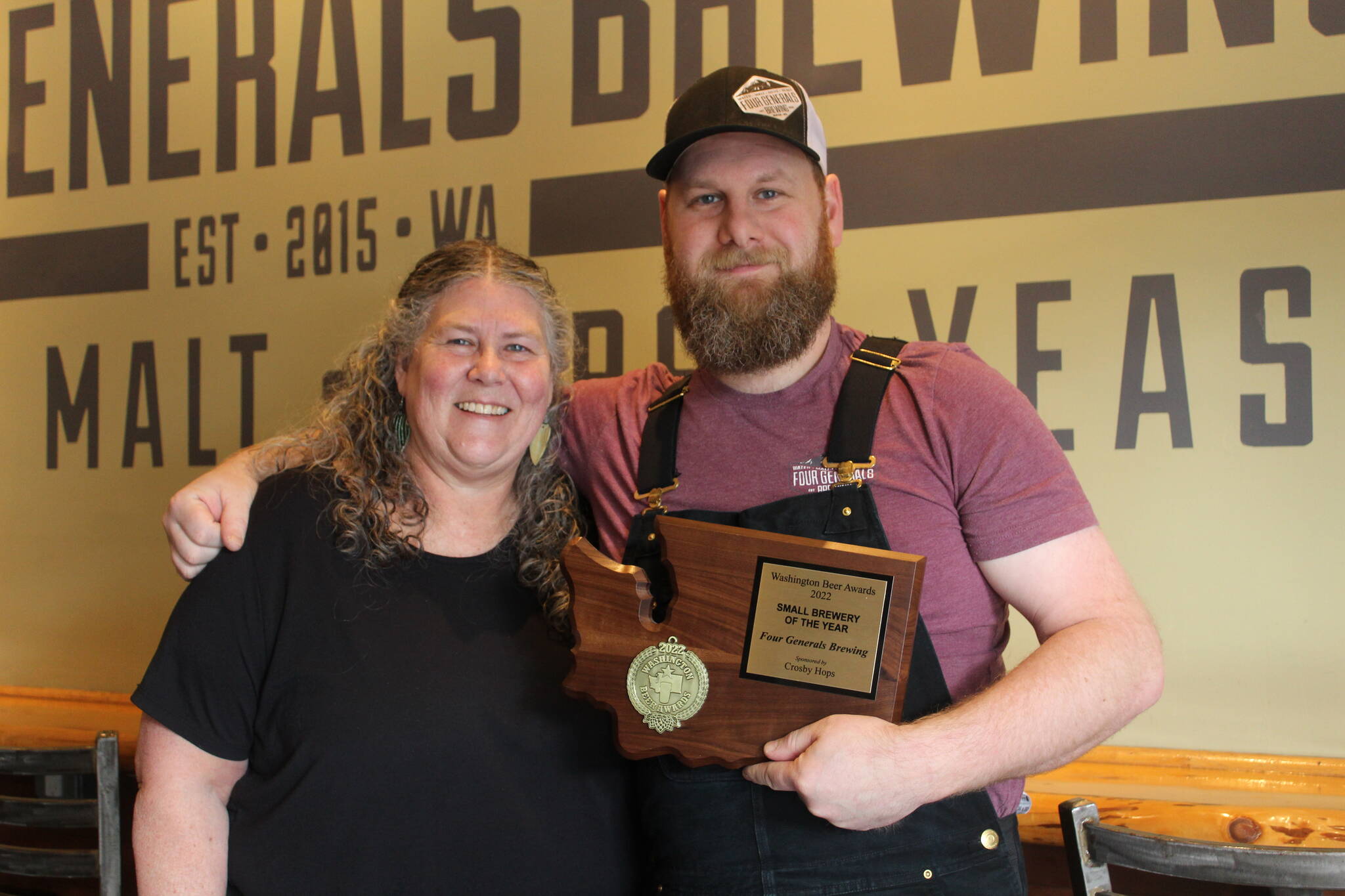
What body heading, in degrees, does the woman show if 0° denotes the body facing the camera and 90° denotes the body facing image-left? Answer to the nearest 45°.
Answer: approximately 315°

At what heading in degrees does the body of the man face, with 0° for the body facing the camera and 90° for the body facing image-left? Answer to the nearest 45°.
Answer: approximately 45°

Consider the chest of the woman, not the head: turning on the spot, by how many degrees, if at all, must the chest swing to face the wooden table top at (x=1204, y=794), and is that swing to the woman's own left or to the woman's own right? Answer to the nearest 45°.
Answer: approximately 45° to the woman's own left
